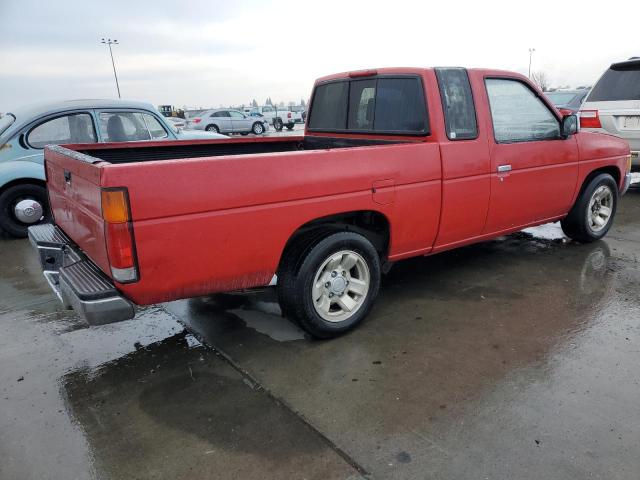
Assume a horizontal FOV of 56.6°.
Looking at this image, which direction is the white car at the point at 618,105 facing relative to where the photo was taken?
away from the camera

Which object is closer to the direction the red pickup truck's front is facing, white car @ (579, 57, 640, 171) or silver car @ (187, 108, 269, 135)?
the white car

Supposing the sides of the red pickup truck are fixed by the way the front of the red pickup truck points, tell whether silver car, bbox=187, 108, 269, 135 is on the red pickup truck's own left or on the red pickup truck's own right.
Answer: on the red pickup truck's own left

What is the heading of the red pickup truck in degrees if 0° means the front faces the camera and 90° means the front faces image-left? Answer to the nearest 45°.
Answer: approximately 225°

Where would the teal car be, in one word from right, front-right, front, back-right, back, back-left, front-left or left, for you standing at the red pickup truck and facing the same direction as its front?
left

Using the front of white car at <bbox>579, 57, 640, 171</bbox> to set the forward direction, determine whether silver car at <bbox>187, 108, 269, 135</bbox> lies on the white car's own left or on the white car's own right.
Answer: on the white car's own left

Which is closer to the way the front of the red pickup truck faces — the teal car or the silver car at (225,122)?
the silver car

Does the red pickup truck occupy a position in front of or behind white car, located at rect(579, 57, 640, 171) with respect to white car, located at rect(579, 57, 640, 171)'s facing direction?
behind

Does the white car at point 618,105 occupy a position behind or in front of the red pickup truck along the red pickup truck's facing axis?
in front

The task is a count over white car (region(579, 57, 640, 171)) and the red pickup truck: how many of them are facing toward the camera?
0
